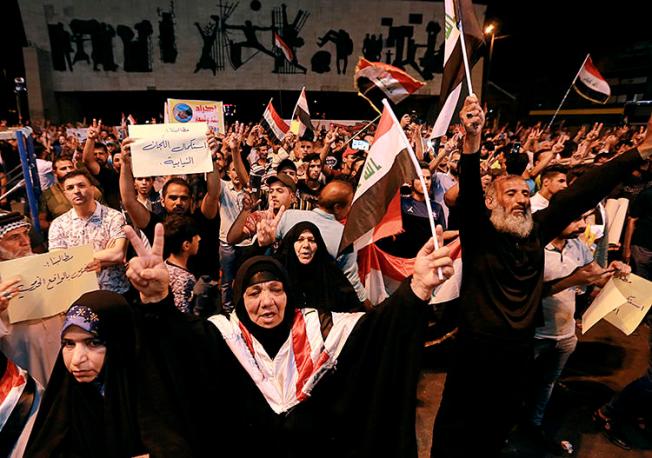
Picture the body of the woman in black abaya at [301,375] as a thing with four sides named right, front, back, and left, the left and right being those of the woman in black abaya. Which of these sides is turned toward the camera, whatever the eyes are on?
front

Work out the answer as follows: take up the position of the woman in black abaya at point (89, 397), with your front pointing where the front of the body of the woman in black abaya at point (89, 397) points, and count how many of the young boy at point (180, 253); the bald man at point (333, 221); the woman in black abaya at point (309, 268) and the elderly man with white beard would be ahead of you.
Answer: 0

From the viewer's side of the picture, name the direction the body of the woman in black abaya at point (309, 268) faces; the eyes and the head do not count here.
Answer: toward the camera

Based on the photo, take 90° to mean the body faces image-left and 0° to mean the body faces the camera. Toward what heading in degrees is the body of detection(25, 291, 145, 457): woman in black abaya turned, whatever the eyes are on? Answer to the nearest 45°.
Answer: approximately 45°

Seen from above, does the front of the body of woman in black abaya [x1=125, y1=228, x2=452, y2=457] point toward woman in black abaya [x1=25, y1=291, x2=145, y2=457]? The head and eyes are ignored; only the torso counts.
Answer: no

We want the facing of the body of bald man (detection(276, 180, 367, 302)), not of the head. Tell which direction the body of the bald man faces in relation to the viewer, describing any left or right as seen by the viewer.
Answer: facing away from the viewer and to the right of the viewer

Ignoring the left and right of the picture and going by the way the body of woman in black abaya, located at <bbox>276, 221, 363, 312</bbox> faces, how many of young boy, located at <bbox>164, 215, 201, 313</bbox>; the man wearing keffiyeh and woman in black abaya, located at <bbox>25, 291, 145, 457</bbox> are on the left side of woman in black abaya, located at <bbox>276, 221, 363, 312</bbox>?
0

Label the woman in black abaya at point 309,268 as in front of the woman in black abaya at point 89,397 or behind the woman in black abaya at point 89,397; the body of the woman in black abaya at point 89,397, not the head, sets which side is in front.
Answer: behind

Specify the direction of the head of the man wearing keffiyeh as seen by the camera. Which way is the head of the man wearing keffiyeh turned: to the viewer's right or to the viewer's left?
to the viewer's right

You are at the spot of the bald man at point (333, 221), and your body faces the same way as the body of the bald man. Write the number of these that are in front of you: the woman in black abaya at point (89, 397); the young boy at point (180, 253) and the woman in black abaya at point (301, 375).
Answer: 0

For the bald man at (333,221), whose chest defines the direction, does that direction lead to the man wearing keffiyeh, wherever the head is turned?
no

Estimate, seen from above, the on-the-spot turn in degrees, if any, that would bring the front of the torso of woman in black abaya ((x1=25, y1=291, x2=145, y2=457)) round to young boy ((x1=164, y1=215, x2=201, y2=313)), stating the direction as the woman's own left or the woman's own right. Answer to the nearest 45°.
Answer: approximately 180°

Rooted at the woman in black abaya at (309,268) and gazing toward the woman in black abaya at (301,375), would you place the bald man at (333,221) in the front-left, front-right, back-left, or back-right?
back-left

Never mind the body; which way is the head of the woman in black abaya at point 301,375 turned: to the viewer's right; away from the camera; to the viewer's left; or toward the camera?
toward the camera

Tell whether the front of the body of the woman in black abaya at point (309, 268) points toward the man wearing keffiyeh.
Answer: no
